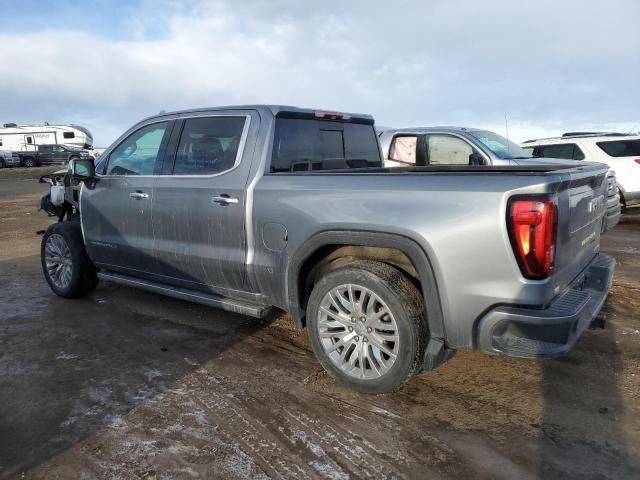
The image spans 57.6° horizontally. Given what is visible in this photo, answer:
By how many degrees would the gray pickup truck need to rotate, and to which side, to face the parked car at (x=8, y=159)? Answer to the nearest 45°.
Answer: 0° — it already faces it

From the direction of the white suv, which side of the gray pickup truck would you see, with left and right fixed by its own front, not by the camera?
right

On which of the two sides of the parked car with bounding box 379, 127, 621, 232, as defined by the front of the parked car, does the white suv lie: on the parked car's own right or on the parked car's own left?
on the parked car's own left

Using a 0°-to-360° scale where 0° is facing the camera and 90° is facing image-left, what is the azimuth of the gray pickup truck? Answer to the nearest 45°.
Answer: approximately 135°

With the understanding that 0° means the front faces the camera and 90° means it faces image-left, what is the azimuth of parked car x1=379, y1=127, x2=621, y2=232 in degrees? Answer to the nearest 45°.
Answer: approximately 315°
